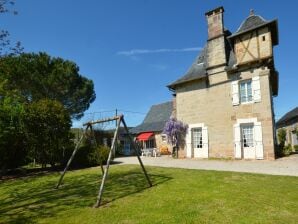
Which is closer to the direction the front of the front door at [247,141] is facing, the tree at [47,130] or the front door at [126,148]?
the tree

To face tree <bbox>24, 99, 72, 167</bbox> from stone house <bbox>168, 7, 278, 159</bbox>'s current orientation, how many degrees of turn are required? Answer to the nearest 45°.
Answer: approximately 90° to its right

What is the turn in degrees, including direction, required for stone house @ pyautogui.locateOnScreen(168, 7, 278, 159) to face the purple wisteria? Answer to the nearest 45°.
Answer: approximately 90° to its right

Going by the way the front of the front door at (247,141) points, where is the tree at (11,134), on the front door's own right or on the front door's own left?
on the front door's own right

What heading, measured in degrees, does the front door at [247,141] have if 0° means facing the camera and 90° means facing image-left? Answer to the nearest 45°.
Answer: approximately 0°

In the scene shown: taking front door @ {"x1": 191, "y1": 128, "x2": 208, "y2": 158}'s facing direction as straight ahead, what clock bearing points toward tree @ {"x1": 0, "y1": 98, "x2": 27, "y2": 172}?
The tree is roughly at 2 o'clock from the front door.

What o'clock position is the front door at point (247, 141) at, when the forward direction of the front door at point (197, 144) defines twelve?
the front door at point (247, 141) is roughly at 10 o'clock from the front door at point (197, 144).

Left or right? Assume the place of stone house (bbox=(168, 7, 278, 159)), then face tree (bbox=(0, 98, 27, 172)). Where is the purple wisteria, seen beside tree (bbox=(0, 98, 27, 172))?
right

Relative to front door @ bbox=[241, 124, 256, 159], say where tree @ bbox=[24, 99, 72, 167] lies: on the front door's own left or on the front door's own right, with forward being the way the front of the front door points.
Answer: on the front door's own right

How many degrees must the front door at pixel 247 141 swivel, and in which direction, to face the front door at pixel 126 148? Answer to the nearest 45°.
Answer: approximately 135° to its right

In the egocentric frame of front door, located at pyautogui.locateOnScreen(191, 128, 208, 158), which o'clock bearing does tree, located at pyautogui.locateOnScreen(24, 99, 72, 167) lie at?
The tree is roughly at 2 o'clock from the front door.

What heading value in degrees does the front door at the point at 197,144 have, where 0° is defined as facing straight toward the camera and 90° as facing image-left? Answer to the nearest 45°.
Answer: approximately 0°
